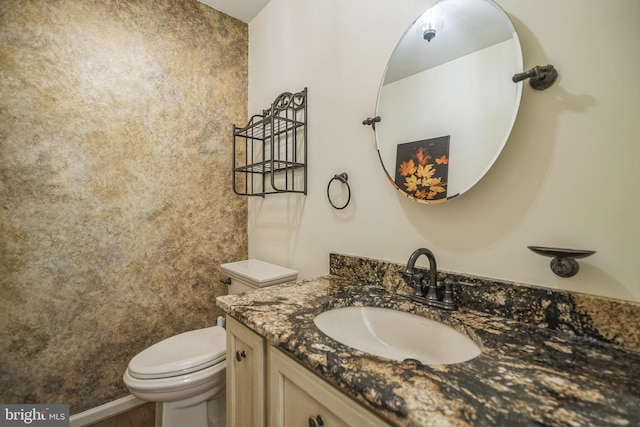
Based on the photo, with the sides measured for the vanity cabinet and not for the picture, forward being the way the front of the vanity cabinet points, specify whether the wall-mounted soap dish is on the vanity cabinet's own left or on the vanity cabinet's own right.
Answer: on the vanity cabinet's own left

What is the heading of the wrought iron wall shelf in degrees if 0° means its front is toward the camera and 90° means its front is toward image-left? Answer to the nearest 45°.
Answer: approximately 45°

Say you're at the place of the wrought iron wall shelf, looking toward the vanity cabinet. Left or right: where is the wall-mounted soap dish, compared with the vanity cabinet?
left

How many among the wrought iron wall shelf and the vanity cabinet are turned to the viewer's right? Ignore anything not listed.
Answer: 0

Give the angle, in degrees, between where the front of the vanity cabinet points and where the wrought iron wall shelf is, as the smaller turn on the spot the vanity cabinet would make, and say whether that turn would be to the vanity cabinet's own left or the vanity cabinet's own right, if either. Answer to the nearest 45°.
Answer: approximately 135° to the vanity cabinet's own right

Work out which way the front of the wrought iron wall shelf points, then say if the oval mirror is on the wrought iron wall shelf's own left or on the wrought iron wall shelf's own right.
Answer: on the wrought iron wall shelf's own left

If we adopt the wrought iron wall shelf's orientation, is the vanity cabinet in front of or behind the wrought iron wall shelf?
in front

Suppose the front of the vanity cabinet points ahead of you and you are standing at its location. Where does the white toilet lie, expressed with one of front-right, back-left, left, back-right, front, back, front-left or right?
right

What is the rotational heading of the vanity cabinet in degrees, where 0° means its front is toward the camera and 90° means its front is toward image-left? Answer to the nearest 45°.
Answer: approximately 45°

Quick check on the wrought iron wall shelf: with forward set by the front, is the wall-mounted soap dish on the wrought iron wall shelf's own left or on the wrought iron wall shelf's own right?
on the wrought iron wall shelf's own left
